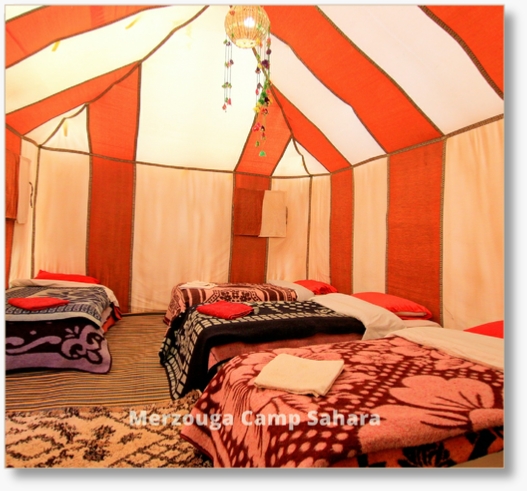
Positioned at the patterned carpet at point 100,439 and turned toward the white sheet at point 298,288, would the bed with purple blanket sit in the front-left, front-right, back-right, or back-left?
front-left

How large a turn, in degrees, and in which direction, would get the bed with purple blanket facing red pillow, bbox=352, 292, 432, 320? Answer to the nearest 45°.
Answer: approximately 90° to its left

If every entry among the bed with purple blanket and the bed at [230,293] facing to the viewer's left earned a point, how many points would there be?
1

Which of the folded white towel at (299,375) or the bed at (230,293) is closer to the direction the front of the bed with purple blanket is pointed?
the folded white towel

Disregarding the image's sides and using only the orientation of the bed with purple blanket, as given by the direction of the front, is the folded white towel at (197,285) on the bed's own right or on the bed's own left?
on the bed's own left

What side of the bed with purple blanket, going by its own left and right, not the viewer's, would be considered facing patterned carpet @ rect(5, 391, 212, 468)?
front

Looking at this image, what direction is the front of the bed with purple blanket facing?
toward the camera

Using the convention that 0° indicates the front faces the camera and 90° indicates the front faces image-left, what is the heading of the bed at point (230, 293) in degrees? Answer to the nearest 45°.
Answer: approximately 90°

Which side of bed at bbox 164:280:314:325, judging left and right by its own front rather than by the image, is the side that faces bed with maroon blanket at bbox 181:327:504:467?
left

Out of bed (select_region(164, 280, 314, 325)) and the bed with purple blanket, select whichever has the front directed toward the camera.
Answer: the bed with purple blanket
